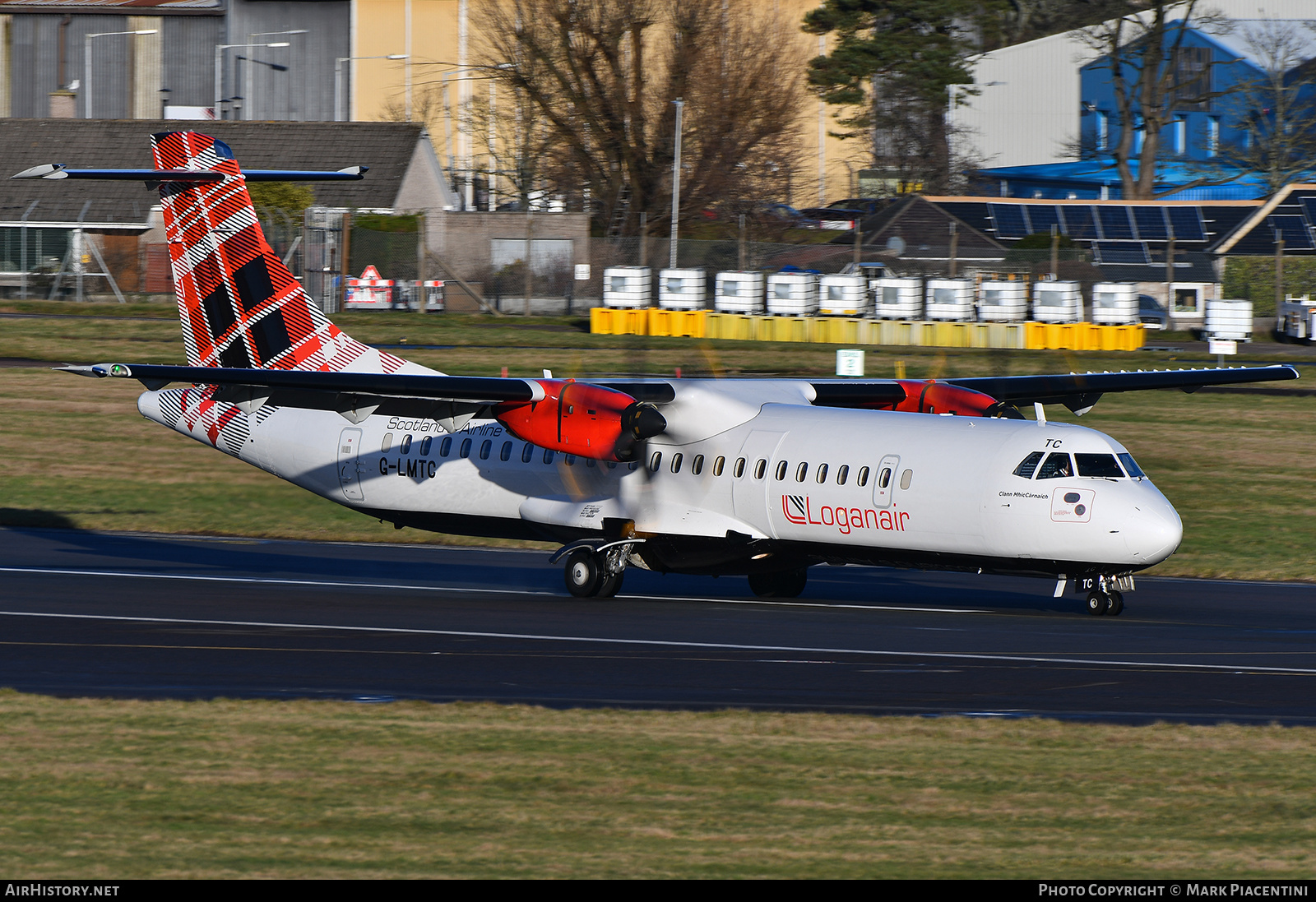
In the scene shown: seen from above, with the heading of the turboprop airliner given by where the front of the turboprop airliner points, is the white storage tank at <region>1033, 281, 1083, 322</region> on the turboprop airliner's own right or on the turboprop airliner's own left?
on the turboprop airliner's own left

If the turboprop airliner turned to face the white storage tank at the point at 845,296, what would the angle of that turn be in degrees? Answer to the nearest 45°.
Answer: approximately 135° to its left

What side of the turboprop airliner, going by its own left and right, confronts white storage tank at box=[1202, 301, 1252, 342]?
left

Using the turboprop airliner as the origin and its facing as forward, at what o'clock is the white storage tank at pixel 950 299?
The white storage tank is roughly at 8 o'clock from the turboprop airliner.

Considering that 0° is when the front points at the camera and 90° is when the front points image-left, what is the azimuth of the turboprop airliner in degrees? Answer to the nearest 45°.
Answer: approximately 315°
